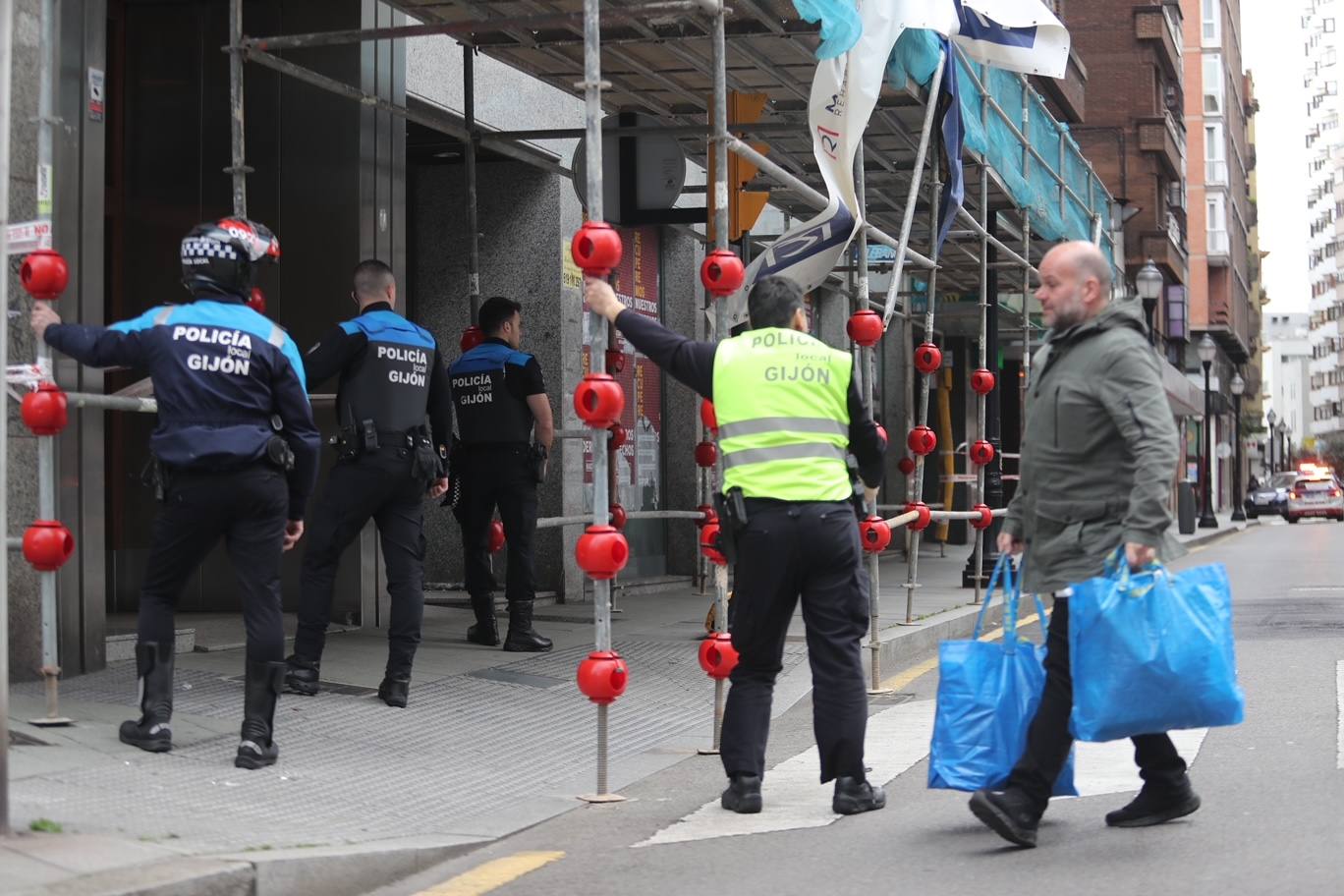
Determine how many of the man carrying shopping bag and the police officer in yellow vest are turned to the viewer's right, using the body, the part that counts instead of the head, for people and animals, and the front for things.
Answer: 0

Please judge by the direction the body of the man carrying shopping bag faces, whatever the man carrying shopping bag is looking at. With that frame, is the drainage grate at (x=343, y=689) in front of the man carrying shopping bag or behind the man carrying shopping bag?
in front

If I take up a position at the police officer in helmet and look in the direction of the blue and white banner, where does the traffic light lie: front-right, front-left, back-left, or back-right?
front-left

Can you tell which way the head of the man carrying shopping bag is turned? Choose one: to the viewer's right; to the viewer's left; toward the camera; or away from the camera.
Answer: to the viewer's left

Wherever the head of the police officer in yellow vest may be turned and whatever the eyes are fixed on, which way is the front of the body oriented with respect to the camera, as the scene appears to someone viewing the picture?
away from the camera

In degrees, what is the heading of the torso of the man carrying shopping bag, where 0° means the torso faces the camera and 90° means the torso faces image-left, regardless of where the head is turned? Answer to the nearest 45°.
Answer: approximately 90°

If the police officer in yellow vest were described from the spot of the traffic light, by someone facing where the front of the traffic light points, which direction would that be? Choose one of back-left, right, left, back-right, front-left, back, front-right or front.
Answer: right

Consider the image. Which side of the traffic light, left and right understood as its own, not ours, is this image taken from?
right

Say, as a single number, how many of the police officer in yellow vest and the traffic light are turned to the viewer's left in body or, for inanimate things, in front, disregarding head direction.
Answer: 0
